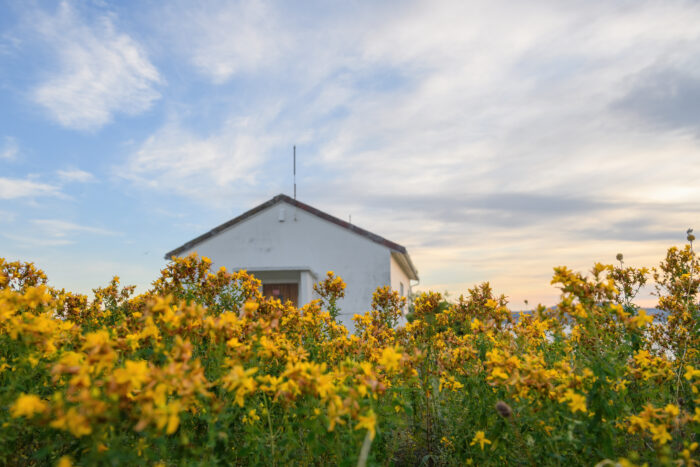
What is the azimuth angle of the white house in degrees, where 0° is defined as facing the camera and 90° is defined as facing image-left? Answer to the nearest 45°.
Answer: approximately 0°

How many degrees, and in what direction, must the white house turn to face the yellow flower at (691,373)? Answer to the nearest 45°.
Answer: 0° — it already faces it

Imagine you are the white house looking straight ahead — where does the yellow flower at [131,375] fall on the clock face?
The yellow flower is roughly at 12 o'clock from the white house.

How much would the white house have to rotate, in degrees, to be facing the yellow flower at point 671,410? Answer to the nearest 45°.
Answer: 0° — it already faces it

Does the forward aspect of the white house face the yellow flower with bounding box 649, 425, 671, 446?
yes

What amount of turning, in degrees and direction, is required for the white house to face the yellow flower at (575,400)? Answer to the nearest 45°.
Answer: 0° — it already faces it

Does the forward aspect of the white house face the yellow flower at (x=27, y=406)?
yes
